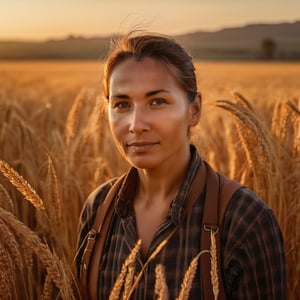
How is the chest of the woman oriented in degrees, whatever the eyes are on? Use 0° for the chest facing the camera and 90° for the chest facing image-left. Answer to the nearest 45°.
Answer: approximately 45°
